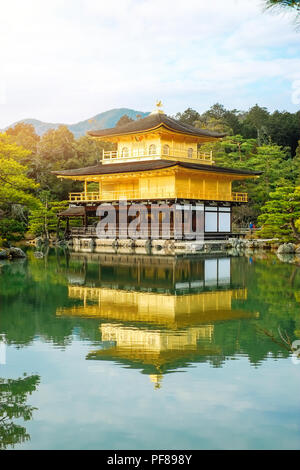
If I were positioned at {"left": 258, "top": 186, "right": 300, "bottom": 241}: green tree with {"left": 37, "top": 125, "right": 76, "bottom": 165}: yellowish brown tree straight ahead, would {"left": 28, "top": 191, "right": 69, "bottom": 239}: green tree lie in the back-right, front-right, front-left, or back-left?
front-left

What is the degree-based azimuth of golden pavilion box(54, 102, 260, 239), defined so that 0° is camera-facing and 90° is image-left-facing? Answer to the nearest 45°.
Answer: approximately 45°

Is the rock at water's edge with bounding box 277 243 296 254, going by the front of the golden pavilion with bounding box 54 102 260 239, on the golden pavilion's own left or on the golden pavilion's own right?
on the golden pavilion's own left

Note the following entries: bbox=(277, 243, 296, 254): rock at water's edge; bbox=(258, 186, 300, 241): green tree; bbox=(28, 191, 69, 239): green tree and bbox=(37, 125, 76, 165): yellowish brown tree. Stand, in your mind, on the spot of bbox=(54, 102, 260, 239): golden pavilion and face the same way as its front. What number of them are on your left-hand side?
2

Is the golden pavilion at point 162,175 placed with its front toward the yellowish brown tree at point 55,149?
no

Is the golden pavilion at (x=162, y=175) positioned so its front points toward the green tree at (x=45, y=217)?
no

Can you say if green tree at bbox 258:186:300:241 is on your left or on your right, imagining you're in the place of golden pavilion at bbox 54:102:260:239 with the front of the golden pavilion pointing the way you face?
on your left
